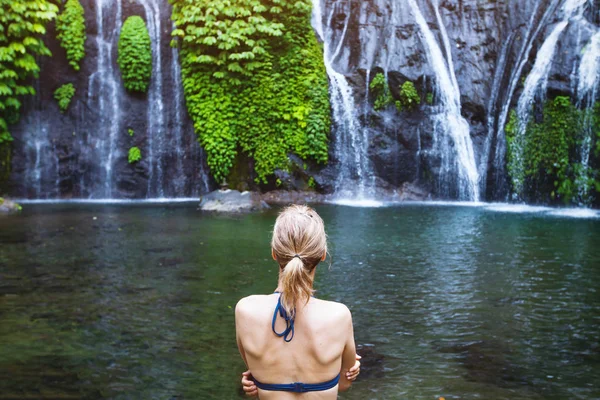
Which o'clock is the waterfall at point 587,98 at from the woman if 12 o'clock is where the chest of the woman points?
The waterfall is roughly at 1 o'clock from the woman.

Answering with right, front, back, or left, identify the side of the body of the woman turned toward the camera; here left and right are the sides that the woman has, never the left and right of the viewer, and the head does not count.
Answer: back

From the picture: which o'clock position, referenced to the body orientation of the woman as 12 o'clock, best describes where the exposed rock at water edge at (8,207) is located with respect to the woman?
The exposed rock at water edge is roughly at 11 o'clock from the woman.

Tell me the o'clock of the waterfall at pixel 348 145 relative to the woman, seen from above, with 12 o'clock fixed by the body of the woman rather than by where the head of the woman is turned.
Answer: The waterfall is roughly at 12 o'clock from the woman.

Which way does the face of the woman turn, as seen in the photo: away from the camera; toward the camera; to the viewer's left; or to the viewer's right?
away from the camera

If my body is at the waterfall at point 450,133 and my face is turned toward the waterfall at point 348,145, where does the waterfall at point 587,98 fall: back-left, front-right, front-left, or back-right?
back-left

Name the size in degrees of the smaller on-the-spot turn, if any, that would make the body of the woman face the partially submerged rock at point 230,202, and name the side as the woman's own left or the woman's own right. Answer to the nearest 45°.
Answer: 0° — they already face it
